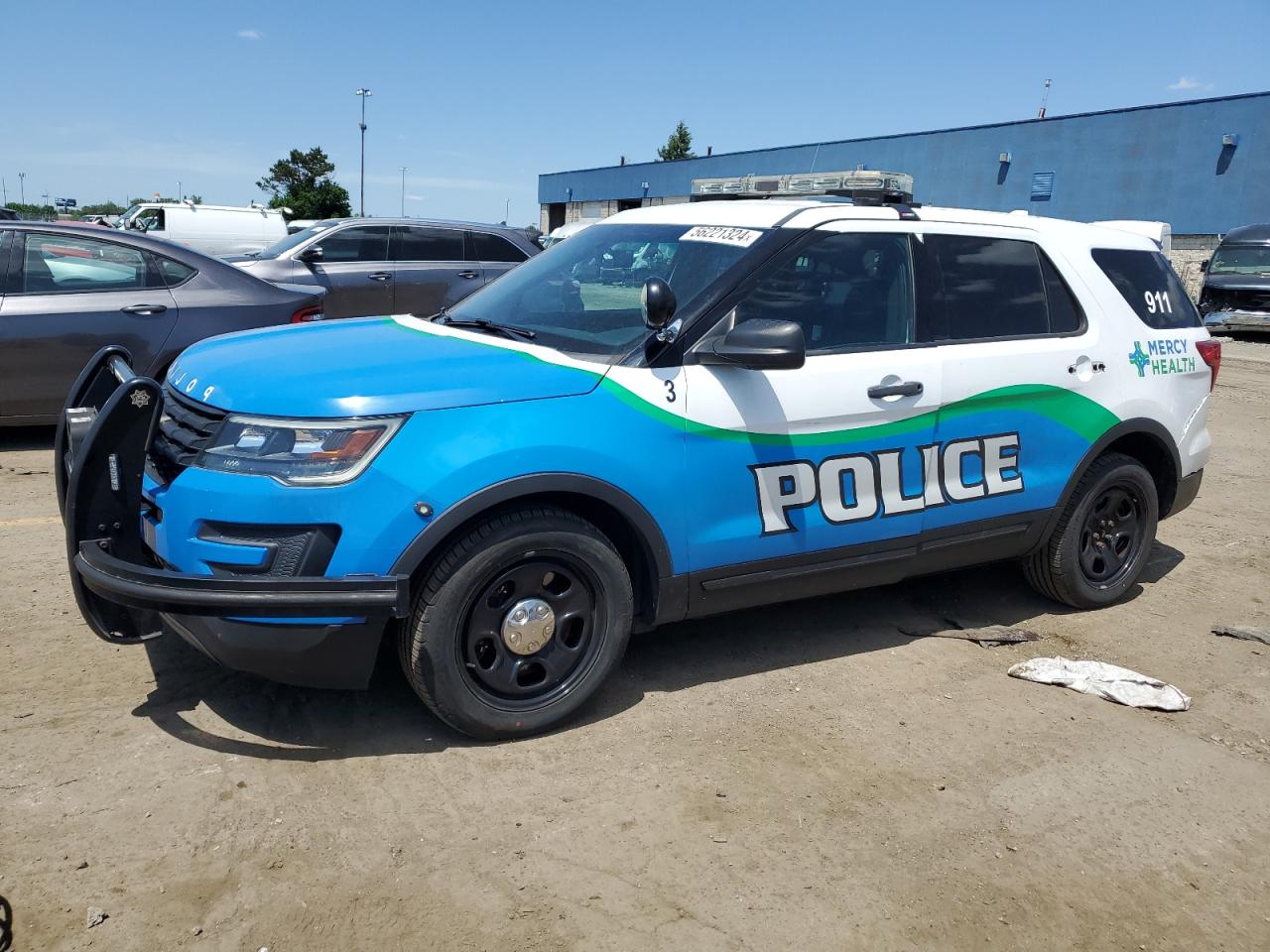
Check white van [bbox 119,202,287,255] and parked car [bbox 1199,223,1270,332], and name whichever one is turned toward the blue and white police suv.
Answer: the parked car

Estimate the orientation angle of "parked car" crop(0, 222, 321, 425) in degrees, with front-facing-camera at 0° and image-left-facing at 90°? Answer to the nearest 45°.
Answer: approximately 90°

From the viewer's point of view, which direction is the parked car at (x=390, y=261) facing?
to the viewer's left

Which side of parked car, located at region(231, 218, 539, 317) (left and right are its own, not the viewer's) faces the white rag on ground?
left

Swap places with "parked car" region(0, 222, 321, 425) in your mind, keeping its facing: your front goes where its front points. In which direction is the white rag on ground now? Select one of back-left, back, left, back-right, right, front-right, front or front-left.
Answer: back-left

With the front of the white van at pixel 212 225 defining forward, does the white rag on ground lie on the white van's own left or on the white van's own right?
on the white van's own left

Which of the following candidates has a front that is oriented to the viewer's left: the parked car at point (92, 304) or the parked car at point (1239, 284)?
the parked car at point (92, 304)

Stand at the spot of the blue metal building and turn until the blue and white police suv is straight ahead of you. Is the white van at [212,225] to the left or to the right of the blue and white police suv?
right

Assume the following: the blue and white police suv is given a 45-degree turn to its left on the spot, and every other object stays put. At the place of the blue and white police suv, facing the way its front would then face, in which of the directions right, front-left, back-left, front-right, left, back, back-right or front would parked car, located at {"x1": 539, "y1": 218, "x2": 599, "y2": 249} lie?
back

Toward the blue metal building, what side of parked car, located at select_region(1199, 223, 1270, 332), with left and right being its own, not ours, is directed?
back

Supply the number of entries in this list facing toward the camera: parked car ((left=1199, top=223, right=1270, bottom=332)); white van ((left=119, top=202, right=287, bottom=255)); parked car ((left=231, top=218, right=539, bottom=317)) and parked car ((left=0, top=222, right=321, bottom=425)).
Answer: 1

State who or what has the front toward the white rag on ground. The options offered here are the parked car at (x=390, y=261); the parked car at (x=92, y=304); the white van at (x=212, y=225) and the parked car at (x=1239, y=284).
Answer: the parked car at (x=1239, y=284)

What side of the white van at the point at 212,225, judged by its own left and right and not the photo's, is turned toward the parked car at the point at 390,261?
left

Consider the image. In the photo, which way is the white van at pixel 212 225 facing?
to the viewer's left

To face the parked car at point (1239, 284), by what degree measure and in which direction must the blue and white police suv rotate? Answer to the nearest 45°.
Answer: approximately 180°

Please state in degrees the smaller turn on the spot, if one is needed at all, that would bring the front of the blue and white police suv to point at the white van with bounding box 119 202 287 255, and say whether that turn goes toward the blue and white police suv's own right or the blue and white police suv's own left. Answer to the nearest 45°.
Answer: approximately 90° to the blue and white police suv's own right
